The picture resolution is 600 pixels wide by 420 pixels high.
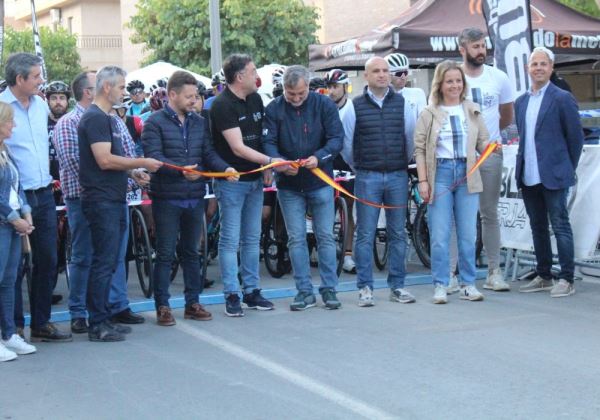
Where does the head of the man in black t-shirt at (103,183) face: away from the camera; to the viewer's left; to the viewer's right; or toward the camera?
to the viewer's right

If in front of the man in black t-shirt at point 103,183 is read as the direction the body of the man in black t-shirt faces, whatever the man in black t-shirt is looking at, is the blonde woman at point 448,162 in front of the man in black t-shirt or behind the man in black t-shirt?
in front

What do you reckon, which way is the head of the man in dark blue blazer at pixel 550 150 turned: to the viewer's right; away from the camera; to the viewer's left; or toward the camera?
toward the camera

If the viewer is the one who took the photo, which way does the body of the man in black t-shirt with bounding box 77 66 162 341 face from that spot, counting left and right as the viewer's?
facing to the right of the viewer

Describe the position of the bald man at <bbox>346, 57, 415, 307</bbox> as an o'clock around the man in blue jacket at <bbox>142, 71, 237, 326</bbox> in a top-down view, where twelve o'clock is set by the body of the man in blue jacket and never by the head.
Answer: The bald man is roughly at 10 o'clock from the man in blue jacket.

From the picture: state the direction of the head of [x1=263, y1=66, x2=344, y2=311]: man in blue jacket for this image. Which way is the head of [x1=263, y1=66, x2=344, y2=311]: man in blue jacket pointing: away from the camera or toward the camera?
toward the camera

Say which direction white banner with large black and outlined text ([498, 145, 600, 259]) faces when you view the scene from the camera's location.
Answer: facing the viewer

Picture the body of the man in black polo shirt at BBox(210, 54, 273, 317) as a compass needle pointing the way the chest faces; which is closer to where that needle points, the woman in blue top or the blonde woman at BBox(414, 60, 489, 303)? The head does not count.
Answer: the blonde woman

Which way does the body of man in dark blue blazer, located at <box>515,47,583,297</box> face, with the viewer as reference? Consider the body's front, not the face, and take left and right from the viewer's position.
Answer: facing the viewer and to the left of the viewer

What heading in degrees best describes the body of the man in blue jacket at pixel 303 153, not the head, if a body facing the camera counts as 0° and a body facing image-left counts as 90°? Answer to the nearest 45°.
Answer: approximately 0°

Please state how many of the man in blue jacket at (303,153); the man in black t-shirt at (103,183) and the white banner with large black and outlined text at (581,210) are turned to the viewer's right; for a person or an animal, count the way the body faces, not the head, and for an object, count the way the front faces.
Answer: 1

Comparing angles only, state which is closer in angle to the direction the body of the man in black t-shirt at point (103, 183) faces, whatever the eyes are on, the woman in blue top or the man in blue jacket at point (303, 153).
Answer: the man in blue jacket
